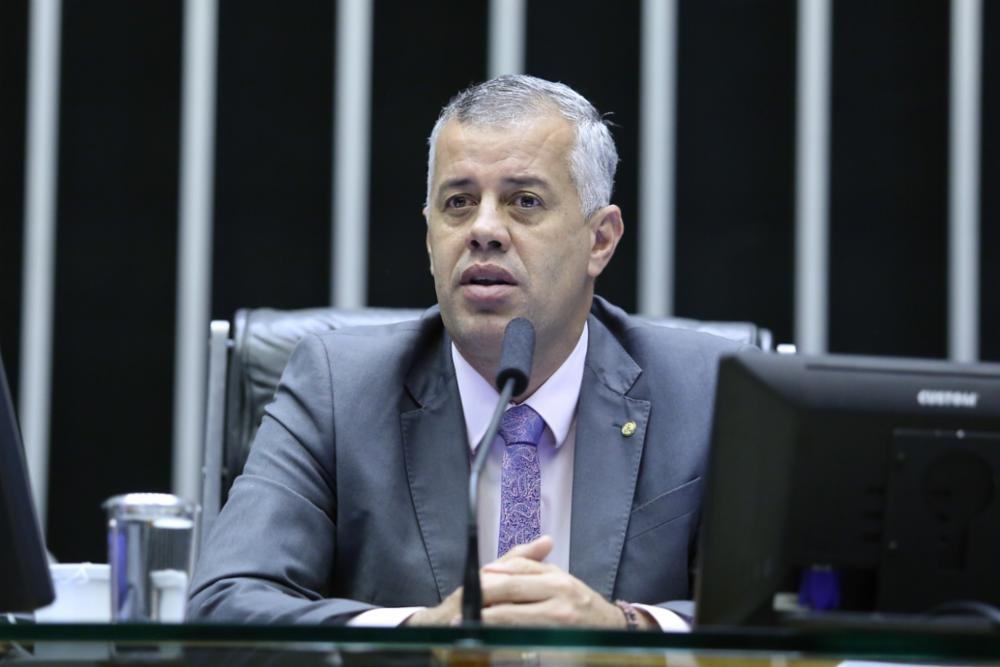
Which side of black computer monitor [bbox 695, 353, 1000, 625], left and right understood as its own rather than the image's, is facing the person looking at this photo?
back

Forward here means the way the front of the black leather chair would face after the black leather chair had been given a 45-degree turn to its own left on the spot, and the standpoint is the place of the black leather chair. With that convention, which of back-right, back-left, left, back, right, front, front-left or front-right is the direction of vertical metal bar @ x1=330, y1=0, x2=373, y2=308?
back-left

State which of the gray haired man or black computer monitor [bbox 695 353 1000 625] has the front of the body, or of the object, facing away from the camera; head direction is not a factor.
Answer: the black computer monitor

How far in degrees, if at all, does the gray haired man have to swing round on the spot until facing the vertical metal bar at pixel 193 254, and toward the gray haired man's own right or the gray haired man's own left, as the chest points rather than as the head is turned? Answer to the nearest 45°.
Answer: approximately 135° to the gray haired man's own right

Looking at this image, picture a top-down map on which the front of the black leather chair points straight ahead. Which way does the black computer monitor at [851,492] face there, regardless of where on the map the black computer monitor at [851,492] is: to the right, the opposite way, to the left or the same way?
the opposite way

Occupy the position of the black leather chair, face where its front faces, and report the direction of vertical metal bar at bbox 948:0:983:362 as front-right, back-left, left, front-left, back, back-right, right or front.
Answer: back-left

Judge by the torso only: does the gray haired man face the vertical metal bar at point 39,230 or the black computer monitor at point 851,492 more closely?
the black computer monitor

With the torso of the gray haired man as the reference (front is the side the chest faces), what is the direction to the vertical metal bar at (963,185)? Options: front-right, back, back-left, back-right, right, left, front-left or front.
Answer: back-left

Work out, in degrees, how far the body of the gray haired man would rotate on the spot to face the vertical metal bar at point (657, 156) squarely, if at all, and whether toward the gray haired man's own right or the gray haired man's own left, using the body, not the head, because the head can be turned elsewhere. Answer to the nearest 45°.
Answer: approximately 180°

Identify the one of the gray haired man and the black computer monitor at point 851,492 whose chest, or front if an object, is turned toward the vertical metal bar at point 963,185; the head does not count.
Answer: the black computer monitor

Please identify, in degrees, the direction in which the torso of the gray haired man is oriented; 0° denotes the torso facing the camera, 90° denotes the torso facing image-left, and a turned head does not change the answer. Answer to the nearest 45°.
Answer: approximately 0°

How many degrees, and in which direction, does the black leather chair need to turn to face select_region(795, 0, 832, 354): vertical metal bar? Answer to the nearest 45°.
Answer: approximately 135° to its left

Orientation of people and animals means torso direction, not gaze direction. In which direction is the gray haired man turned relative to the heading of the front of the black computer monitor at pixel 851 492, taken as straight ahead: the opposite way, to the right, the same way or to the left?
the opposite way

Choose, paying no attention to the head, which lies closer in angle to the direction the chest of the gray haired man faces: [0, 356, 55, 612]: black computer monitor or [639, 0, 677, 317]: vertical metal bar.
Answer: the black computer monitor
